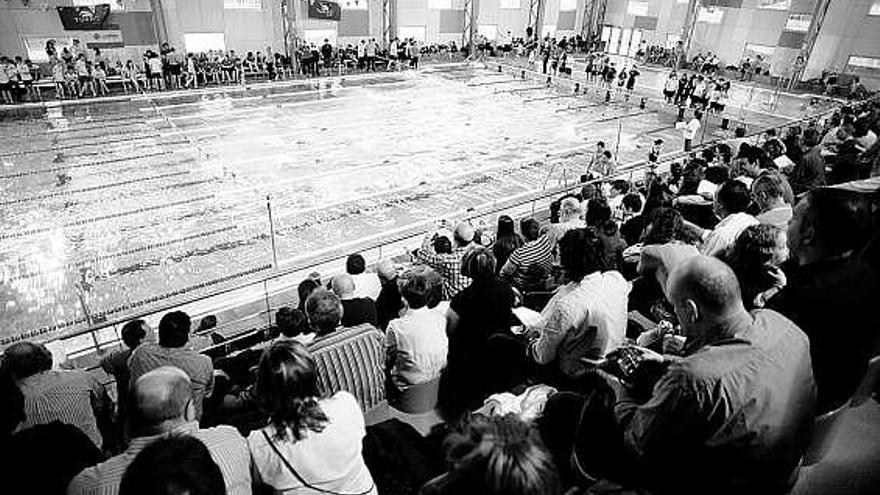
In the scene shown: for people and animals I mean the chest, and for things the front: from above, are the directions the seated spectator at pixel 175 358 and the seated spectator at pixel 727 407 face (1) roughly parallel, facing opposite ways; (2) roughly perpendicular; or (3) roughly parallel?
roughly parallel

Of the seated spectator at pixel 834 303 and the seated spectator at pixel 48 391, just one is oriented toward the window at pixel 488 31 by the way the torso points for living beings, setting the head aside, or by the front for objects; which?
the seated spectator at pixel 834 303

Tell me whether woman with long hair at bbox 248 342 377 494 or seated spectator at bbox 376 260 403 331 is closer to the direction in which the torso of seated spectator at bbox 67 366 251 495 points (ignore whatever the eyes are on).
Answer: the seated spectator

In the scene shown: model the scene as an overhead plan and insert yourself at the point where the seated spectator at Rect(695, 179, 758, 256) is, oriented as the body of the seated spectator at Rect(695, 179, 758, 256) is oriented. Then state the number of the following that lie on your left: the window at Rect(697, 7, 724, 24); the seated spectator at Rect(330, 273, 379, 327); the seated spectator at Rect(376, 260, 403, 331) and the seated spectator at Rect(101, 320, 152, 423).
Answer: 3

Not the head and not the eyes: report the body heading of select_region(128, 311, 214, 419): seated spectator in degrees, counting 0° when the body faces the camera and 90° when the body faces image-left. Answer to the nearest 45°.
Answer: approximately 180°

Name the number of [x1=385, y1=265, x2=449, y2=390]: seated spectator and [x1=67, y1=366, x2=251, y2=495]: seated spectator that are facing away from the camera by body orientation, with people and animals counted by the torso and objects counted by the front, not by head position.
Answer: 2

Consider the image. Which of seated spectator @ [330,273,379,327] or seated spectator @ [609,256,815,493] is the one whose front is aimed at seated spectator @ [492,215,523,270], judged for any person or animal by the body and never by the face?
seated spectator @ [609,256,815,493]

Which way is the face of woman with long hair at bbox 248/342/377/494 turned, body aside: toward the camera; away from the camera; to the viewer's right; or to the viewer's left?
away from the camera

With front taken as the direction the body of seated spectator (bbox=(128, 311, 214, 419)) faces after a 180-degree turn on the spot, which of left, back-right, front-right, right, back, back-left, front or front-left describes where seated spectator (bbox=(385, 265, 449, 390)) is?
front-left

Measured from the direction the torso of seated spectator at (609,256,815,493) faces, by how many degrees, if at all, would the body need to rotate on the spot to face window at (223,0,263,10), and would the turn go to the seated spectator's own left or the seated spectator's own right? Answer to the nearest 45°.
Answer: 0° — they already face it

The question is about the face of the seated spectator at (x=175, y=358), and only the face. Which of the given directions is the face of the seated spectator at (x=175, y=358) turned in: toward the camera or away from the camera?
away from the camera

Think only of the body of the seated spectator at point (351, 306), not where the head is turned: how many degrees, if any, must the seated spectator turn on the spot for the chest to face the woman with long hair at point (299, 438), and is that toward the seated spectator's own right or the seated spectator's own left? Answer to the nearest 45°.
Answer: approximately 135° to the seated spectator's own left

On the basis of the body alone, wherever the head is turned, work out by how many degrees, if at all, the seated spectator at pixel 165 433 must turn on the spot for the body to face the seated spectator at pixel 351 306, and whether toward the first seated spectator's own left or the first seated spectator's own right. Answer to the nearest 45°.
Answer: approximately 45° to the first seated spectator's own right

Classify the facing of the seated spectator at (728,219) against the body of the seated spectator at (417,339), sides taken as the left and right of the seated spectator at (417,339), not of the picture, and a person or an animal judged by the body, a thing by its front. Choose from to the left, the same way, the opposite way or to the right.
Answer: the same way

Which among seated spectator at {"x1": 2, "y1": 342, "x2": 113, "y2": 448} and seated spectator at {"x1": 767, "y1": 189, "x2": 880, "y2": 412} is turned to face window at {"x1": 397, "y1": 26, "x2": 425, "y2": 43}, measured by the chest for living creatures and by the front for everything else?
seated spectator at {"x1": 767, "y1": 189, "x2": 880, "y2": 412}

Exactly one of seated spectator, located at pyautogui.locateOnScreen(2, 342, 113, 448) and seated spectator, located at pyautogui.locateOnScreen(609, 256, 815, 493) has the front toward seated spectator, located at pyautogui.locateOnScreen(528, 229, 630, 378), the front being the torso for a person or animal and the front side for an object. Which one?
seated spectator, located at pyautogui.locateOnScreen(609, 256, 815, 493)

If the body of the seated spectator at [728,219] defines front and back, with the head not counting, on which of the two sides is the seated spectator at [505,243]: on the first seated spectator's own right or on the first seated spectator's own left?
on the first seated spectator's own left

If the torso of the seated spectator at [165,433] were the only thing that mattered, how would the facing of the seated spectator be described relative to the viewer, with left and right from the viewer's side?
facing away from the viewer

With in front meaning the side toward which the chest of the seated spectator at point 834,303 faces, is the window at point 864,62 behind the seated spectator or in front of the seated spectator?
in front

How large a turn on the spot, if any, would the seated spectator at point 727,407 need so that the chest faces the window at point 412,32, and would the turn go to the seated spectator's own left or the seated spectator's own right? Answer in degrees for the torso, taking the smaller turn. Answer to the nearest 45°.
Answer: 0° — they already face it

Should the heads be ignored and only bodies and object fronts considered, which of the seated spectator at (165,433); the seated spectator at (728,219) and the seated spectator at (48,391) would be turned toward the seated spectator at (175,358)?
the seated spectator at (165,433)

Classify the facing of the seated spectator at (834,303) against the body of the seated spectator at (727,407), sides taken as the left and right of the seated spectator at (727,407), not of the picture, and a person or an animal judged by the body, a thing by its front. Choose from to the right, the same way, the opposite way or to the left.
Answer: the same way

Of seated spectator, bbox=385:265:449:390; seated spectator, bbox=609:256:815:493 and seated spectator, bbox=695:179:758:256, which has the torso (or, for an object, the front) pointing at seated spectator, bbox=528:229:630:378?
seated spectator, bbox=609:256:815:493

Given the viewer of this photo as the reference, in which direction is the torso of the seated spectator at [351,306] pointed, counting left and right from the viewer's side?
facing away from the viewer and to the left of the viewer

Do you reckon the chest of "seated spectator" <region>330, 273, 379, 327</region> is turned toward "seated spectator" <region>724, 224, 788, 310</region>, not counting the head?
no
